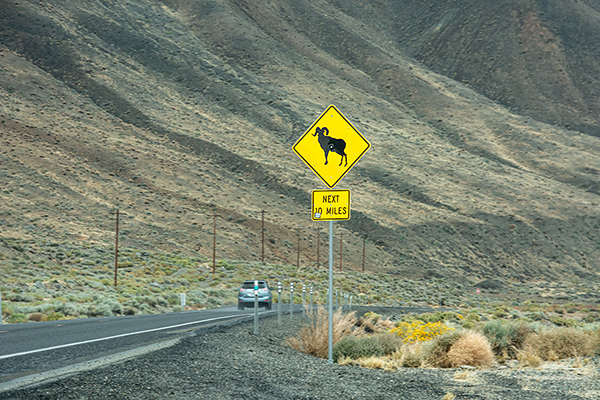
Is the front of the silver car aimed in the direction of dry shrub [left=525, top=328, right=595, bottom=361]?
no

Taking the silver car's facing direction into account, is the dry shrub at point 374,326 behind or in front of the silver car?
behind

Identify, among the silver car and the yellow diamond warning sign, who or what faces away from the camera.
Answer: the silver car

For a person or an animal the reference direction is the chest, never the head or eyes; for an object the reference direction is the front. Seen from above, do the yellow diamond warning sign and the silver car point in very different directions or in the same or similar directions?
very different directions

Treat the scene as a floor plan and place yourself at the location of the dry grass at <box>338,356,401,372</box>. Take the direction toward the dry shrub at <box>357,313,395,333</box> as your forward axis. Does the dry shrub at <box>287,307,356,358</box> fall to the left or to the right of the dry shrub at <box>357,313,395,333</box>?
left

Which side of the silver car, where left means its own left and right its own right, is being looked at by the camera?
back

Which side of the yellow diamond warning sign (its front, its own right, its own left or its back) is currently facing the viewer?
front

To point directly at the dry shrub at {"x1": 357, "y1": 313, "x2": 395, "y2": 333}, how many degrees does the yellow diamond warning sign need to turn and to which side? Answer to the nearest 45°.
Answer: approximately 180°

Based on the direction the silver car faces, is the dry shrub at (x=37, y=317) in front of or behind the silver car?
behind

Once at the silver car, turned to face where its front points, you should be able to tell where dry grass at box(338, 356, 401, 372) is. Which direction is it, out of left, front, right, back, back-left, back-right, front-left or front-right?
back

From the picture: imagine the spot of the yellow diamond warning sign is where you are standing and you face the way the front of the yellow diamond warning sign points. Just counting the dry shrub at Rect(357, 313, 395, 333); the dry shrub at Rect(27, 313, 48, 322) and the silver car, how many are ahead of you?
0
